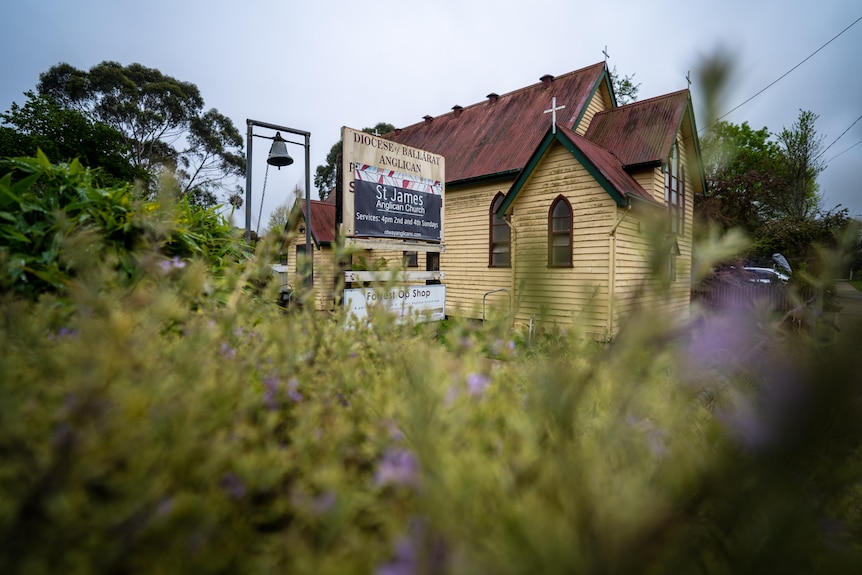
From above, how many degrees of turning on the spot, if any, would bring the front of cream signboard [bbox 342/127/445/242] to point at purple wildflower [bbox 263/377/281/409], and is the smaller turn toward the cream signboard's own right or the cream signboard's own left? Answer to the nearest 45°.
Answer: approximately 45° to the cream signboard's own right

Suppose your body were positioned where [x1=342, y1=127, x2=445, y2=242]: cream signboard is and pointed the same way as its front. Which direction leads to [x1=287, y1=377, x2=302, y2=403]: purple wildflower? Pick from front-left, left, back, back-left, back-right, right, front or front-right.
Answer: front-right

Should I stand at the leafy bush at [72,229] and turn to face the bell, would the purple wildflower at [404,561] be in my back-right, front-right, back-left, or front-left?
back-right

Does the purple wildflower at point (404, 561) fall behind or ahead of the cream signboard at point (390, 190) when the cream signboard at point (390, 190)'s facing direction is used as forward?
ahead

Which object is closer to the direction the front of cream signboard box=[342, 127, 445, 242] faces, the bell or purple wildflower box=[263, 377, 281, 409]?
the purple wildflower

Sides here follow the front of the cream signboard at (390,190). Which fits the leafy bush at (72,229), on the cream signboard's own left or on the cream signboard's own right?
on the cream signboard's own right

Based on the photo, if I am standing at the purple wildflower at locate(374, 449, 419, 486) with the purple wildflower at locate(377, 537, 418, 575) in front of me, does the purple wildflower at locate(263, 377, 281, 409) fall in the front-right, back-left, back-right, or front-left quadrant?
back-right

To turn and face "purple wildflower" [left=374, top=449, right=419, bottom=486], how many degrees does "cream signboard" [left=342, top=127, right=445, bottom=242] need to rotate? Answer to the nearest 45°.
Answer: approximately 45° to its right
